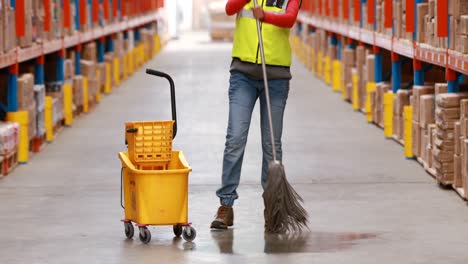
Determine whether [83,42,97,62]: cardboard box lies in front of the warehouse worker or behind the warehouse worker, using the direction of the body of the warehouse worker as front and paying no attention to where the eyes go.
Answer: behind

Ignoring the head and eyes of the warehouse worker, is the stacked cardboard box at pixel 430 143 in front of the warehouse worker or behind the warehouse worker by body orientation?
behind

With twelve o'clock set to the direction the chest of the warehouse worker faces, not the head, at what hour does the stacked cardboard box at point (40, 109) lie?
The stacked cardboard box is roughly at 5 o'clock from the warehouse worker.

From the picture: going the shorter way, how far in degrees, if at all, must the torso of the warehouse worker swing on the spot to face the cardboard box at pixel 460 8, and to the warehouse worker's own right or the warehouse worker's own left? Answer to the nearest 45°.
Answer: approximately 135° to the warehouse worker's own left

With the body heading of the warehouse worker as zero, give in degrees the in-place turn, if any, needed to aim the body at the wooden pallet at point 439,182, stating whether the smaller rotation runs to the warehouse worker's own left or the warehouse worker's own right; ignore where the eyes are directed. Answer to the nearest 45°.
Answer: approximately 135° to the warehouse worker's own left

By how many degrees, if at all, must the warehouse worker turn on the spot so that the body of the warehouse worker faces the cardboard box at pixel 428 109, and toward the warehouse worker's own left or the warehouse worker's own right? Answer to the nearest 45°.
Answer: approximately 135° to the warehouse worker's own left

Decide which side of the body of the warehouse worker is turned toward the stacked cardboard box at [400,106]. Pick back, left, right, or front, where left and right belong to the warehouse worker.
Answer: back

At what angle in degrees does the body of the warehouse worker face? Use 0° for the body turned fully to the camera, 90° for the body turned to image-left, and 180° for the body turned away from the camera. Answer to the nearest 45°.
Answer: approximately 0°

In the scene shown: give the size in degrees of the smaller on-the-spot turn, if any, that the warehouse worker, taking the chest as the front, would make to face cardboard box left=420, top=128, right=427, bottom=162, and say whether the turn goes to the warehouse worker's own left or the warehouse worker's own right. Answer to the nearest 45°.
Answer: approximately 135° to the warehouse worker's own left

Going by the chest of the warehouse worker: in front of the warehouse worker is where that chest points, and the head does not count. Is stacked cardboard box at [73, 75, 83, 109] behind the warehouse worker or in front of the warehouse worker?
behind

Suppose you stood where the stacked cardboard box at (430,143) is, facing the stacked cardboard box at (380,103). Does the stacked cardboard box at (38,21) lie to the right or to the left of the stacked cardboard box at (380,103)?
left

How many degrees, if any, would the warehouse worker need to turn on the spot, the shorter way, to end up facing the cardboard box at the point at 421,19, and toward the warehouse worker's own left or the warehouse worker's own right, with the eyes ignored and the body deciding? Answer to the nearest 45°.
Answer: approximately 135° to the warehouse worker's own left

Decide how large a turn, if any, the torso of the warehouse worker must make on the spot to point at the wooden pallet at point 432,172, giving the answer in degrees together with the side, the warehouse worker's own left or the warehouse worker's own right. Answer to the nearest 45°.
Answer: approximately 135° to the warehouse worker's own left

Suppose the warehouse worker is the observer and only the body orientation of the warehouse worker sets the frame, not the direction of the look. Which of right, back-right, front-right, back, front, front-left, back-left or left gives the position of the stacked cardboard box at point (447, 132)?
back-left

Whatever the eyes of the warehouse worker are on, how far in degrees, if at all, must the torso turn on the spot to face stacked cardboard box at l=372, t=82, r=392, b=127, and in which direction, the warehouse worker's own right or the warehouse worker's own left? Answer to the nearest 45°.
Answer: approximately 180°
